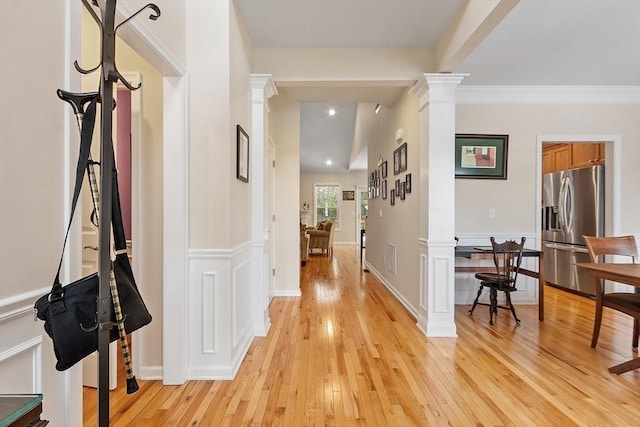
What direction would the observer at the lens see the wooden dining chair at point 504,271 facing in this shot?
facing away from the viewer and to the left of the viewer

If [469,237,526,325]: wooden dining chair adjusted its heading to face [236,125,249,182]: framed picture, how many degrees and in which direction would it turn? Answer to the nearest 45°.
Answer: approximately 90° to its left

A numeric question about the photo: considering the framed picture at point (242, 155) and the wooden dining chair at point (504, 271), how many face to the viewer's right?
1

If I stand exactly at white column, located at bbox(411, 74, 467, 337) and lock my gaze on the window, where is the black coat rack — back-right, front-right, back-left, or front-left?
back-left

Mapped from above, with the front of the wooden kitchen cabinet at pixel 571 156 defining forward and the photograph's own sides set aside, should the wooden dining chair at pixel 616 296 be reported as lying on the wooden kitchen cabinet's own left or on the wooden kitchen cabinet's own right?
on the wooden kitchen cabinet's own left

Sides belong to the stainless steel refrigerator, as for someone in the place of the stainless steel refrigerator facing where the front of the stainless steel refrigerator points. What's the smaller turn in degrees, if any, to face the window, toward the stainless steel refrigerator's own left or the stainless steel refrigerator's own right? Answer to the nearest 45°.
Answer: approximately 90° to the stainless steel refrigerator's own right

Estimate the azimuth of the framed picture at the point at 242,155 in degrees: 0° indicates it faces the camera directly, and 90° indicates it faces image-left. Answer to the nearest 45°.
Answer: approximately 270°
